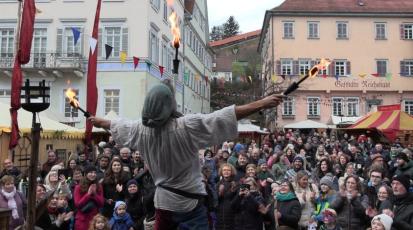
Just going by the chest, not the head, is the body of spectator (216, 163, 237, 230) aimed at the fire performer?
yes

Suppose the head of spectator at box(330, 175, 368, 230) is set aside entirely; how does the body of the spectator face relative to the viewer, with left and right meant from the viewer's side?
facing the viewer

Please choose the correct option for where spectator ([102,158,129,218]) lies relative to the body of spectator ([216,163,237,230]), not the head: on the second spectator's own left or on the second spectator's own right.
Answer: on the second spectator's own right

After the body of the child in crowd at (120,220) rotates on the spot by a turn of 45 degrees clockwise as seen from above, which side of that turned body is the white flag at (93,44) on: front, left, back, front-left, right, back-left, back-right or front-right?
back-right

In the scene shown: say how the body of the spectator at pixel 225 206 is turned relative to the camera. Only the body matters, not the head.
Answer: toward the camera

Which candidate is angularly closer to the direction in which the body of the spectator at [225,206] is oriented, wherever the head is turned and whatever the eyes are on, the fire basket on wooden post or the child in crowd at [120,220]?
the fire basket on wooden post

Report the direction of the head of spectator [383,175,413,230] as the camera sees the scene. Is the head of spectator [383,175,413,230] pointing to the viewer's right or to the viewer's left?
to the viewer's left

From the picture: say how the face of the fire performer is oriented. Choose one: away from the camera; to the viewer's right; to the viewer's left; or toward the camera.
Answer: away from the camera

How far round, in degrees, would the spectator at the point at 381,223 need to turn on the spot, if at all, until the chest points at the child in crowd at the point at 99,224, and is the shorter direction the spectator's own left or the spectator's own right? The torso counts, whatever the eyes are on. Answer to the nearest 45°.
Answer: approximately 45° to the spectator's own right

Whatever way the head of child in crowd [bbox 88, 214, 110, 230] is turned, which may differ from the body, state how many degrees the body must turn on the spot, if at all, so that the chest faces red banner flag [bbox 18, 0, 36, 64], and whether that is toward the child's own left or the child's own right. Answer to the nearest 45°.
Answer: approximately 180°

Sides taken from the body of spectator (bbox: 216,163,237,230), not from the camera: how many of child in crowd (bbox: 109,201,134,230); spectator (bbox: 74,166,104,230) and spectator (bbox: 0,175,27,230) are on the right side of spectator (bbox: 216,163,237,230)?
3

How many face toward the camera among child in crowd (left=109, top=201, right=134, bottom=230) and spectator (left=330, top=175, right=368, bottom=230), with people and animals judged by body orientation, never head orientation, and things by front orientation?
2

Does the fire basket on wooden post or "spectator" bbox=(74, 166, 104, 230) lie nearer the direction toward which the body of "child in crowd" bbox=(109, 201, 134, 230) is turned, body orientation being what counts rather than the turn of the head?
the fire basket on wooden post

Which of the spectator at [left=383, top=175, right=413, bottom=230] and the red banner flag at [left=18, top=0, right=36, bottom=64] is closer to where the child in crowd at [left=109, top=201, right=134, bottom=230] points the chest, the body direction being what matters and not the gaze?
the spectator
